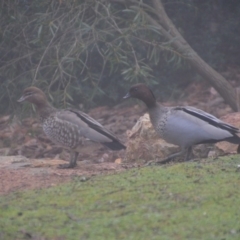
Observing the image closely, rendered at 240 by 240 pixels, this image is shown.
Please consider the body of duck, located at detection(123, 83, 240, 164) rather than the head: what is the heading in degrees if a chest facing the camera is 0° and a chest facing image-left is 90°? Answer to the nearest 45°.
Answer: approximately 90°

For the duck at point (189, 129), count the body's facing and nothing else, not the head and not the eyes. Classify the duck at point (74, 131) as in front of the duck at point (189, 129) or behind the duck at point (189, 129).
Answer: in front

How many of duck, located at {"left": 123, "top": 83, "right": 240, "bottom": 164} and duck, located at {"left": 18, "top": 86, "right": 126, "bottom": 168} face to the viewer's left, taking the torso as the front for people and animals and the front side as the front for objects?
2

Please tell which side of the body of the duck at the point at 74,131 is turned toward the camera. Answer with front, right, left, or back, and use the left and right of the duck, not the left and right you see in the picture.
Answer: left

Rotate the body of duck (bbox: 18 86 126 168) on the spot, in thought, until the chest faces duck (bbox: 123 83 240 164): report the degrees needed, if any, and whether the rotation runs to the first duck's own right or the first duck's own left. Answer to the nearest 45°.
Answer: approximately 180°
